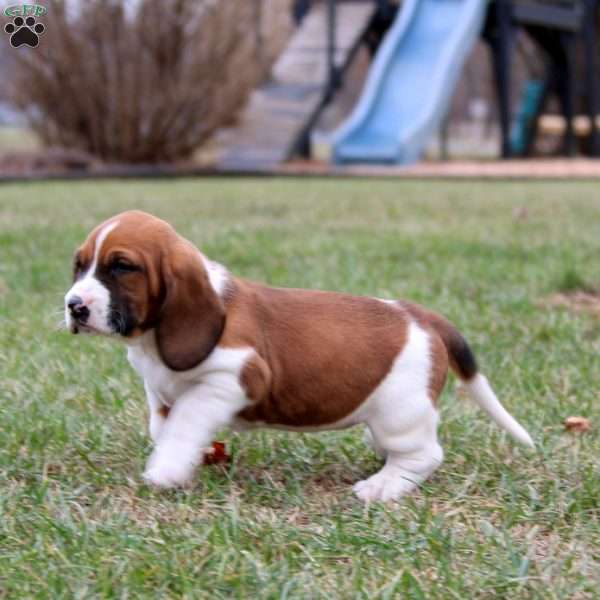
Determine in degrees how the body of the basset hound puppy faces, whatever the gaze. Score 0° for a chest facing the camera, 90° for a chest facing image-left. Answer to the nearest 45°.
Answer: approximately 90°
